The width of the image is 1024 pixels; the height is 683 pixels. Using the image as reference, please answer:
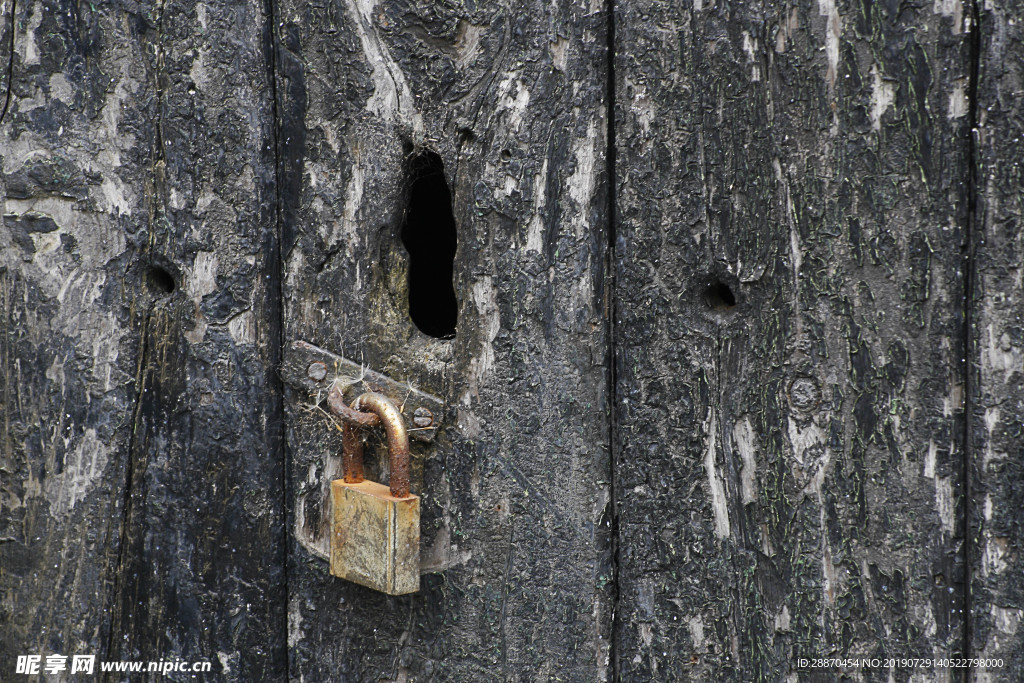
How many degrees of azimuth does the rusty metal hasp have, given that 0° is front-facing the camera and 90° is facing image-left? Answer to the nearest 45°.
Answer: approximately 0°
